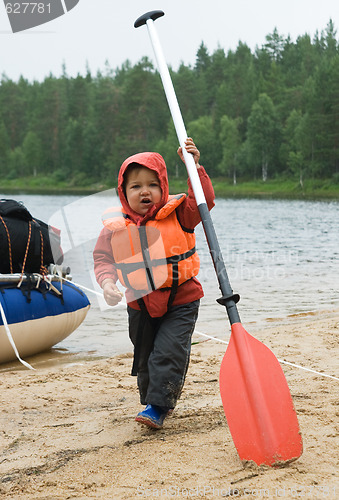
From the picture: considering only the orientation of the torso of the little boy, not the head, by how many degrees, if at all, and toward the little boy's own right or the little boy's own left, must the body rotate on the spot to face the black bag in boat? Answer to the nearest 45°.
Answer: approximately 135° to the little boy's own right

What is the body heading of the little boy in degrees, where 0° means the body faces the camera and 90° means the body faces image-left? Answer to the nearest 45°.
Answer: approximately 0°

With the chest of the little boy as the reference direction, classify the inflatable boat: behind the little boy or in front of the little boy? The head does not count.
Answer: behind
